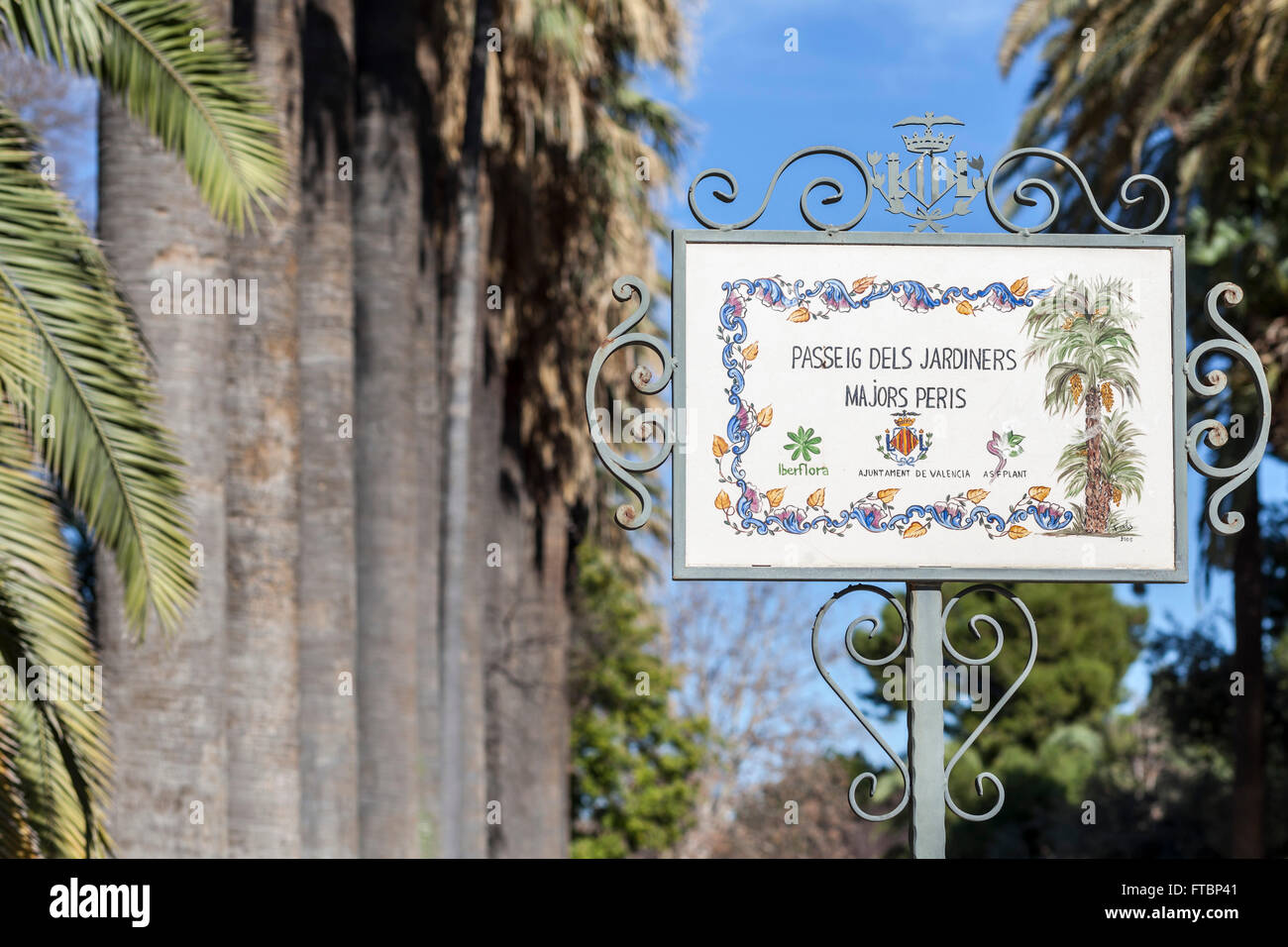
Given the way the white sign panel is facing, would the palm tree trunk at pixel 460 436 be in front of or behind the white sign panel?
behind

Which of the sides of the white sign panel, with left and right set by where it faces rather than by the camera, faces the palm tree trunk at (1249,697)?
back

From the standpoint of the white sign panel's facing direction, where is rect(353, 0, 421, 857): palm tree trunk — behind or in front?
behind

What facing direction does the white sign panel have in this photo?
toward the camera

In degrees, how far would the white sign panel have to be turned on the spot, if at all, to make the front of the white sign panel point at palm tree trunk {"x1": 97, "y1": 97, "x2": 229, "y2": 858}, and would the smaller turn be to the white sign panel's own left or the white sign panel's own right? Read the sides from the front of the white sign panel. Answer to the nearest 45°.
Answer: approximately 135° to the white sign panel's own right

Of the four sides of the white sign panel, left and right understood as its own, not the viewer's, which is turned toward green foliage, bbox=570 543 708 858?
back

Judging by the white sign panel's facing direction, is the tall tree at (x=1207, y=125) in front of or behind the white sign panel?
behind

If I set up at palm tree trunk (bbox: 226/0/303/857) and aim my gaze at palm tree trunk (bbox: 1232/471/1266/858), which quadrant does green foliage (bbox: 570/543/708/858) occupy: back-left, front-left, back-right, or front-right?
front-left

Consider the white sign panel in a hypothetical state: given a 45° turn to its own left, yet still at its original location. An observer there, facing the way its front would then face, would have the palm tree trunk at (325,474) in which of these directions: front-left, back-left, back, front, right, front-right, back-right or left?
back

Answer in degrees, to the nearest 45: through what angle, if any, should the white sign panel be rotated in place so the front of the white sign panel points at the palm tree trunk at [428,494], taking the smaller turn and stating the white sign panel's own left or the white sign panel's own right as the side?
approximately 135° to the white sign panel's own right
